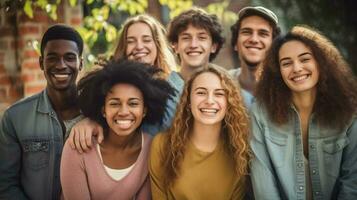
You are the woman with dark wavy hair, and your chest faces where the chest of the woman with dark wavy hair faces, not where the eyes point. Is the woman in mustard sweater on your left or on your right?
on your right

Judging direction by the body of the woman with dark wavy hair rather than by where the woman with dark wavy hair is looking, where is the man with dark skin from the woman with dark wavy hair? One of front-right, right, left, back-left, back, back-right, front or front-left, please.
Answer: right

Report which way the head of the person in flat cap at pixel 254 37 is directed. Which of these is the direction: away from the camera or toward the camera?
toward the camera

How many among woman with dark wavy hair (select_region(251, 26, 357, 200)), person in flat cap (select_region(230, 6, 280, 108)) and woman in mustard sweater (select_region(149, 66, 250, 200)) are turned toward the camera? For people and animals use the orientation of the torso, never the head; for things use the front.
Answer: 3

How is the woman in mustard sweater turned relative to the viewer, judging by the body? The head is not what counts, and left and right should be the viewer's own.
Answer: facing the viewer

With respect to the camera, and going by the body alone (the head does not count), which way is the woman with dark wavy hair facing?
toward the camera

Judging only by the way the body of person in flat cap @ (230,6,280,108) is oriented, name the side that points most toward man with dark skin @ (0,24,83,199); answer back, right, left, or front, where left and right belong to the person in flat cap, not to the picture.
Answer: right

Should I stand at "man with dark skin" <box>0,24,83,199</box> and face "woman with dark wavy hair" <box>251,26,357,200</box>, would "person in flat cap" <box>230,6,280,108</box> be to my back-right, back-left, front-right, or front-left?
front-left
